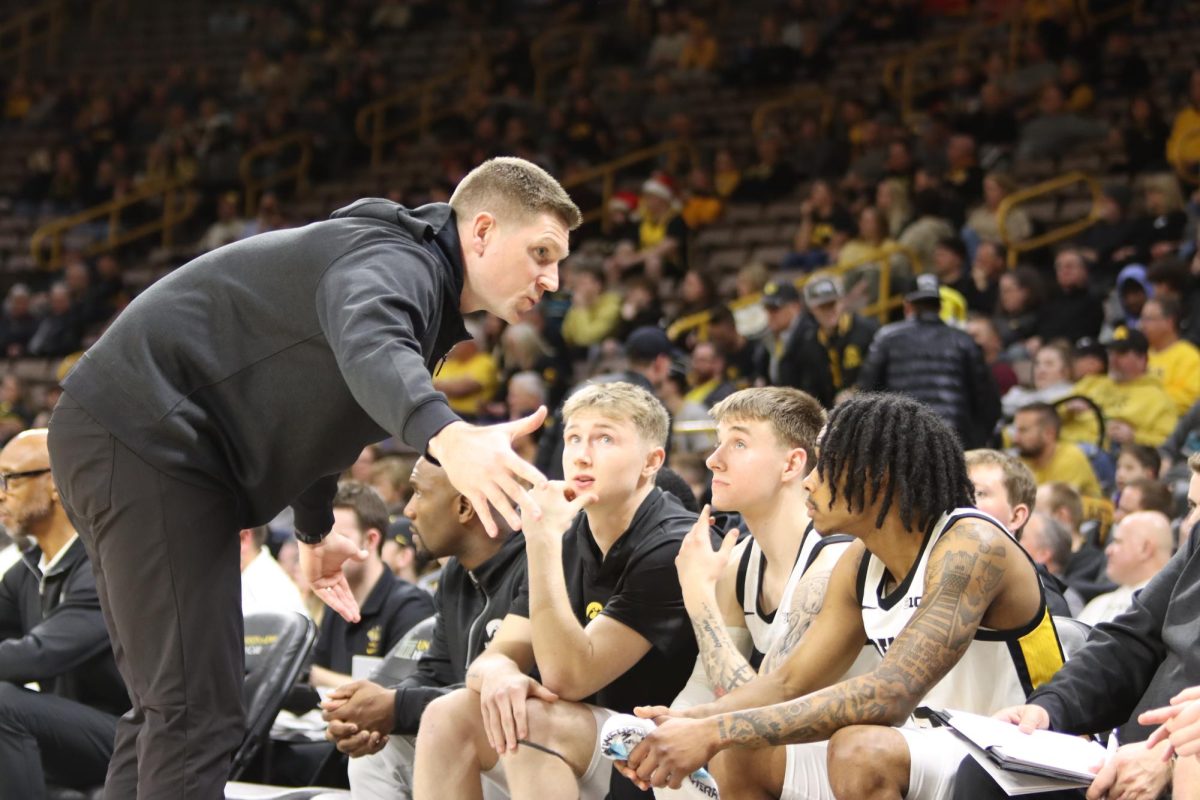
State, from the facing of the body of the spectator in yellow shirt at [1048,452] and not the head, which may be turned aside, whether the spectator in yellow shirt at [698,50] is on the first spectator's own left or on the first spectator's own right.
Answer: on the first spectator's own right

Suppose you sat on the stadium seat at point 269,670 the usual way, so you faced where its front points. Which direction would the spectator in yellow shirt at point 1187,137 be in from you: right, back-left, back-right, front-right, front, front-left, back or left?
back

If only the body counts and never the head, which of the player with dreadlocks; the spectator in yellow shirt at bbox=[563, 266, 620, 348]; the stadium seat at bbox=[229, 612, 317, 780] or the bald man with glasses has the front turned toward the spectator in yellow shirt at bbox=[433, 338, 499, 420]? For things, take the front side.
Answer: the spectator in yellow shirt at bbox=[563, 266, 620, 348]

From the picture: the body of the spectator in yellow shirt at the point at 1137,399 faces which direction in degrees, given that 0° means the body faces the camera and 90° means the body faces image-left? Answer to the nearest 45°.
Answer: approximately 45°

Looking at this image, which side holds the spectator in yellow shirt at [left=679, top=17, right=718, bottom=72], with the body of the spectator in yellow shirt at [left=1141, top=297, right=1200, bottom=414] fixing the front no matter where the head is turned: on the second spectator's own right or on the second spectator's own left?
on the second spectator's own right

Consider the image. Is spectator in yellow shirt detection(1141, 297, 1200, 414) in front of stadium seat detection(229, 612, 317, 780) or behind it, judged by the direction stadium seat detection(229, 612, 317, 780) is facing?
behind
